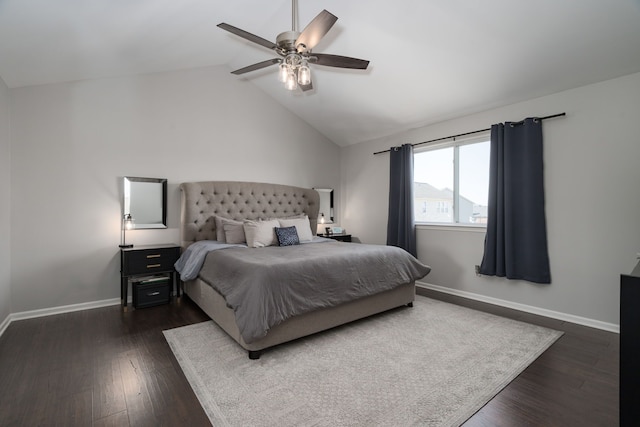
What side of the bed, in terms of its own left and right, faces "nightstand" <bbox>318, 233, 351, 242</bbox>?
left

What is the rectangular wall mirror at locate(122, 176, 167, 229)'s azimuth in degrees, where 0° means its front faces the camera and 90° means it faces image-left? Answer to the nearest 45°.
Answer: approximately 0°

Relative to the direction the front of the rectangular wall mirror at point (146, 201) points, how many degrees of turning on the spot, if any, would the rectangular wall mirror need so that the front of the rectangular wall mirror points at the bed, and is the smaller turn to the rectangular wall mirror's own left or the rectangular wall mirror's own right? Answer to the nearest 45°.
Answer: approximately 45° to the rectangular wall mirror's own left

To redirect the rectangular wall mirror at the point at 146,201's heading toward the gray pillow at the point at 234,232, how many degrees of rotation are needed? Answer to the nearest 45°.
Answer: approximately 45° to its left

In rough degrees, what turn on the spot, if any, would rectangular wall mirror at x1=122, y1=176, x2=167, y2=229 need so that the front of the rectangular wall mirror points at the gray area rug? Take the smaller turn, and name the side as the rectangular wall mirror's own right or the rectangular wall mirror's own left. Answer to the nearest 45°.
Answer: approximately 45° to the rectangular wall mirror's own left

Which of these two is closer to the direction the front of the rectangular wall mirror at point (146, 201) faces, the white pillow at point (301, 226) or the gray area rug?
the gray area rug

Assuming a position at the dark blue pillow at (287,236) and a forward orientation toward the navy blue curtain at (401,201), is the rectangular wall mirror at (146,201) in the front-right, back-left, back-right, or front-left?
back-left

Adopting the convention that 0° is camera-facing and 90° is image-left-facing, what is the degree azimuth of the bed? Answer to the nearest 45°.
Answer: approximately 315°
